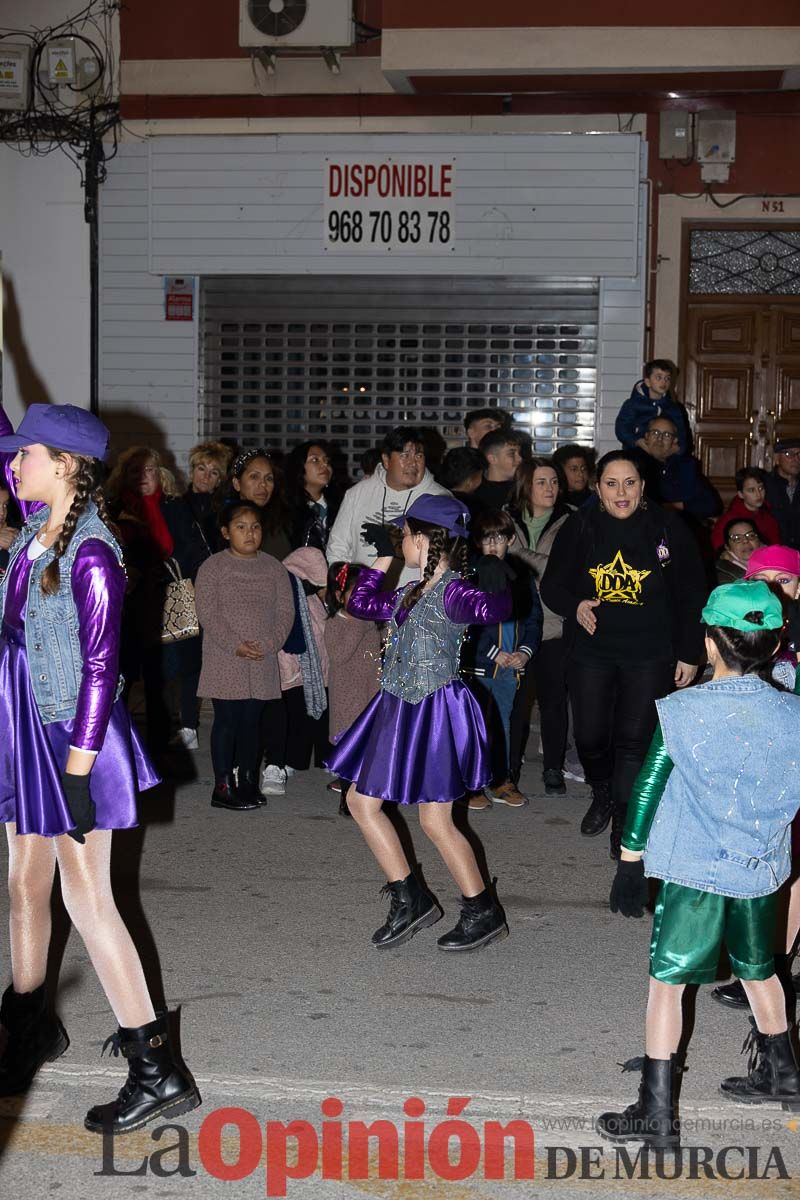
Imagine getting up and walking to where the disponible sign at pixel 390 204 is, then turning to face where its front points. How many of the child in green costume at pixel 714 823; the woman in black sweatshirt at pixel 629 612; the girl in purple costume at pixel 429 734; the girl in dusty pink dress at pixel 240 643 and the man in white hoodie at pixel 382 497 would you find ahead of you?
5

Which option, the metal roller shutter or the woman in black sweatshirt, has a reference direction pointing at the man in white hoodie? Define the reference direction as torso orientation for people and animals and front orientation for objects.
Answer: the metal roller shutter

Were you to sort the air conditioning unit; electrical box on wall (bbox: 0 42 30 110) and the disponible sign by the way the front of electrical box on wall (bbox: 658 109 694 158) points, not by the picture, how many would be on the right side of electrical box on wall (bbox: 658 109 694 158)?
3

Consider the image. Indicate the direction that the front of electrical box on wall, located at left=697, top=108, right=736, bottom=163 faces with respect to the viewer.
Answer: facing the viewer

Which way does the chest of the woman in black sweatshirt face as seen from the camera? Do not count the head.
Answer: toward the camera

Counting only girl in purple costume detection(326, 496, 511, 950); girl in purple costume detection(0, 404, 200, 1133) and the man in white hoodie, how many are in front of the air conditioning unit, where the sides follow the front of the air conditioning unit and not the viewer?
3

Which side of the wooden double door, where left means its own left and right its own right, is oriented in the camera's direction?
front

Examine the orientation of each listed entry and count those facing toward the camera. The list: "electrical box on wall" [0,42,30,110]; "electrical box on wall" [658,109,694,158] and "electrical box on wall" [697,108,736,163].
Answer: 3

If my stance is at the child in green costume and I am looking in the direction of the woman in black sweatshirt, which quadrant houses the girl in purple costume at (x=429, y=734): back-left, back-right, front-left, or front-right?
front-left

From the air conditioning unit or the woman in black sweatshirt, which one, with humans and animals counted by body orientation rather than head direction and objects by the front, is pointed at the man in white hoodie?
the air conditioning unit

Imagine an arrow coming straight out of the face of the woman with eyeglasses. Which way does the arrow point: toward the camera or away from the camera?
toward the camera

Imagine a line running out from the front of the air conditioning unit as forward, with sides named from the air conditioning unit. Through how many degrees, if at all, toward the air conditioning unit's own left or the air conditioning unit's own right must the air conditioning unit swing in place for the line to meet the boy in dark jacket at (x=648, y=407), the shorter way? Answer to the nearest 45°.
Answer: approximately 45° to the air conditioning unit's own left

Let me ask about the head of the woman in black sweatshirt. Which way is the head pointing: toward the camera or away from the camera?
toward the camera

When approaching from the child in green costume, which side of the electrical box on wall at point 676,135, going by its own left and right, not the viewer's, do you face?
front

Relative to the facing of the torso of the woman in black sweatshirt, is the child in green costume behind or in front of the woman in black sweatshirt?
in front

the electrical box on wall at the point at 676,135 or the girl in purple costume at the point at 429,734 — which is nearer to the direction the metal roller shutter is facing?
the girl in purple costume

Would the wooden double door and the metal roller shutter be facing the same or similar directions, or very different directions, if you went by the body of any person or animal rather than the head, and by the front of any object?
same or similar directions
